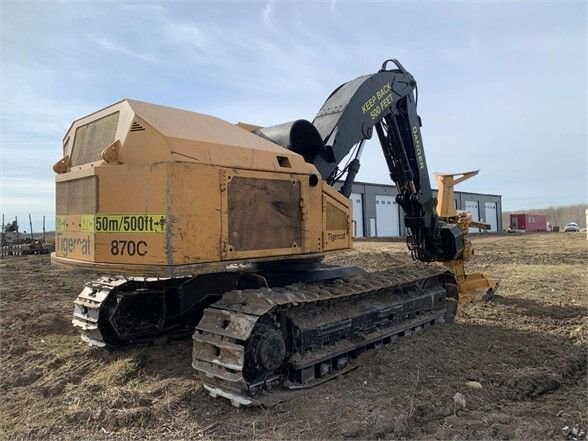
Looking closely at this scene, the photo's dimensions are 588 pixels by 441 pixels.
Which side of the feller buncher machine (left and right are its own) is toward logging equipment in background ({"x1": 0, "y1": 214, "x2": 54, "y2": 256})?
left

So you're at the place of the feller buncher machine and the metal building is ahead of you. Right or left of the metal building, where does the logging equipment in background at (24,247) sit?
left

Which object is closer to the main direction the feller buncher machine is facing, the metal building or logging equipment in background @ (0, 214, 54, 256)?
the metal building

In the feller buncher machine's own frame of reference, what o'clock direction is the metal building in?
The metal building is roughly at 11 o'clock from the feller buncher machine.

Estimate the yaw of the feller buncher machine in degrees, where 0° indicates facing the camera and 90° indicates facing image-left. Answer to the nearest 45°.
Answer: approximately 225°

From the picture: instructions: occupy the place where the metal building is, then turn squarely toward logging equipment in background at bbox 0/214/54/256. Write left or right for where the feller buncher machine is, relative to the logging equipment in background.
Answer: left
